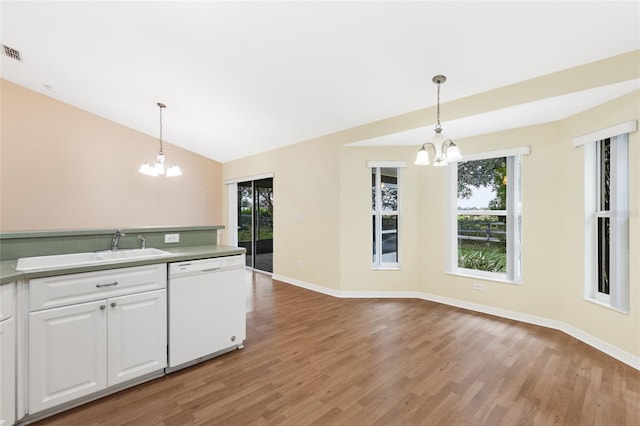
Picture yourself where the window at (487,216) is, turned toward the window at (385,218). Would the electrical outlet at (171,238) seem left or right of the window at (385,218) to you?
left

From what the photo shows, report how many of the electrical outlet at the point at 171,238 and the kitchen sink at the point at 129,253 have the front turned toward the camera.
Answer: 2

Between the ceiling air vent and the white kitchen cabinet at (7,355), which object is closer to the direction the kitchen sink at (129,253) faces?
the white kitchen cabinet

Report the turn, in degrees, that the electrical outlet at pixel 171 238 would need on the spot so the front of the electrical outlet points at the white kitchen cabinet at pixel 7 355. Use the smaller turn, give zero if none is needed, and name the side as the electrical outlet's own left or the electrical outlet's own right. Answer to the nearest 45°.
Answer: approximately 45° to the electrical outlet's own right

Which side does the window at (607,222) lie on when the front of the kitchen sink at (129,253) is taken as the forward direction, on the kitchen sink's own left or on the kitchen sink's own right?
on the kitchen sink's own left

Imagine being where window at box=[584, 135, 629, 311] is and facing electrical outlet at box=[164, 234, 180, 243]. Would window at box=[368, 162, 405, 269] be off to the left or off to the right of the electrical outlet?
right

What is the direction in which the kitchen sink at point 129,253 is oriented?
toward the camera

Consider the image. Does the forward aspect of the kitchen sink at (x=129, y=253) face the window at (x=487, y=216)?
no

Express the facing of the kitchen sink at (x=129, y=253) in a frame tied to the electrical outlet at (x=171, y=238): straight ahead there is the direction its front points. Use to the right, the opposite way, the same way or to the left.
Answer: the same way

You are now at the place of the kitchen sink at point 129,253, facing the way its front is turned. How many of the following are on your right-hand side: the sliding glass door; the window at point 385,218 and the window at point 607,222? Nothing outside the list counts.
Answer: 0

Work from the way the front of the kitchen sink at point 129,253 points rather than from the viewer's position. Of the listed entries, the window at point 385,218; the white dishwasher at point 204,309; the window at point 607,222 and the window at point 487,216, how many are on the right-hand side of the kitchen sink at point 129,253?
0

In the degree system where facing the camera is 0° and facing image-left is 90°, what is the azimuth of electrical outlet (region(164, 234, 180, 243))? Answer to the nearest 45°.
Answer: approximately 0°

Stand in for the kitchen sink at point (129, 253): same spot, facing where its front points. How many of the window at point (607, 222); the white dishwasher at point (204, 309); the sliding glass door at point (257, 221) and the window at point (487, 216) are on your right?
0

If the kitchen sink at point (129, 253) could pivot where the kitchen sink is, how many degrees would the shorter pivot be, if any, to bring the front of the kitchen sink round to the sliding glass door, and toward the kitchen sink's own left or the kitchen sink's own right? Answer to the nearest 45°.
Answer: approximately 135° to the kitchen sink's own left
